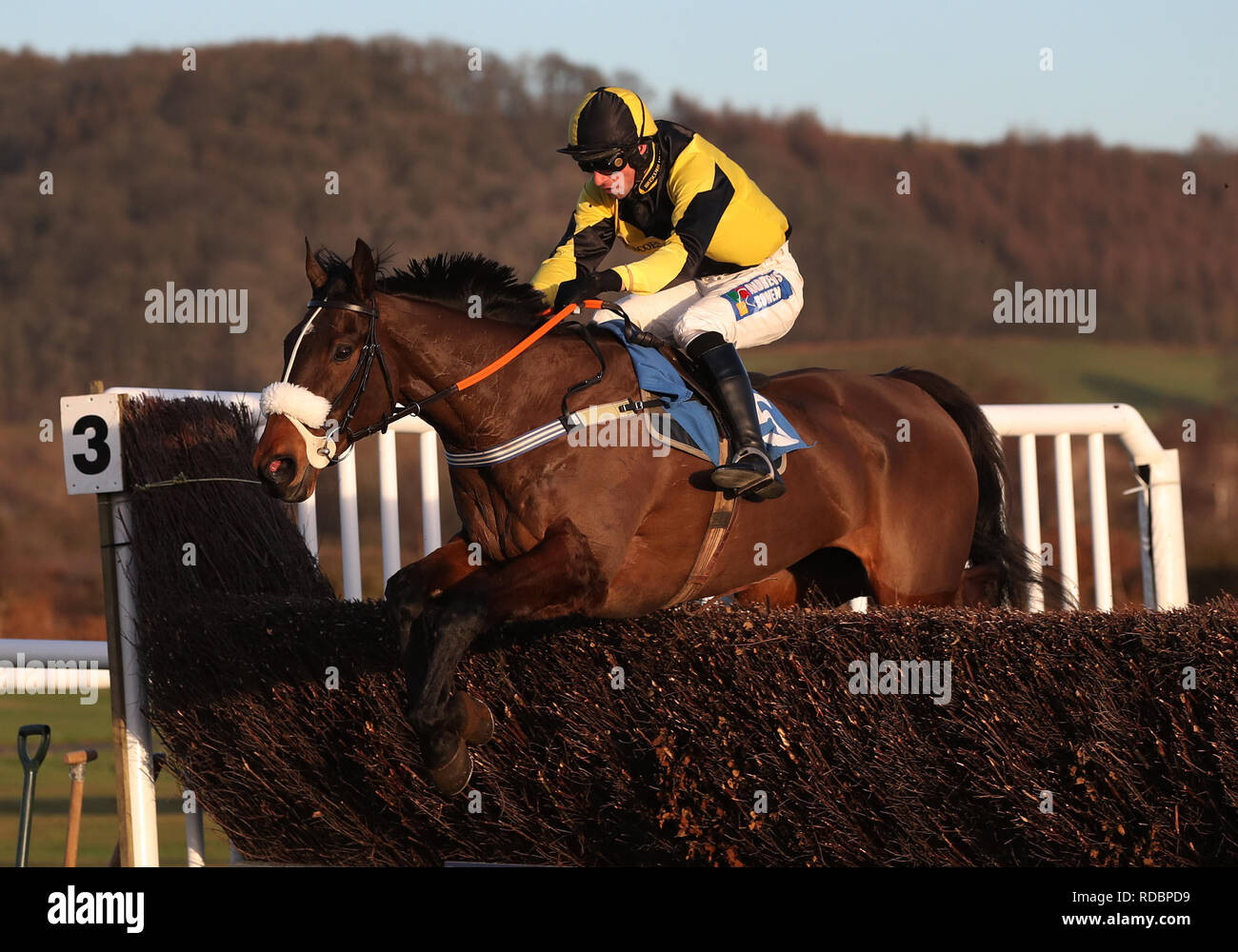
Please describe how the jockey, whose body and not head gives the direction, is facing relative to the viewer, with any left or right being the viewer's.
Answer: facing the viewer and to the left of the viewer

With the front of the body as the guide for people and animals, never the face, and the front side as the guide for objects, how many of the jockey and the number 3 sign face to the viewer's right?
0

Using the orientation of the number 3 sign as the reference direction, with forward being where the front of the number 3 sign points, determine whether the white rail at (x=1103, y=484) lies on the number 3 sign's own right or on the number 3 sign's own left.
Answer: on the number 3 sign's own left

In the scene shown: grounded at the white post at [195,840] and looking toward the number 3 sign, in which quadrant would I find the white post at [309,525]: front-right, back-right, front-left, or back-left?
back-right

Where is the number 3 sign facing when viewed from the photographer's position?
facing the viewer

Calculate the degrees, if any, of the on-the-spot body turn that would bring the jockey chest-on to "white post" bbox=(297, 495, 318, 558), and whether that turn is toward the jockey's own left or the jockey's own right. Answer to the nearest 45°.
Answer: approximately 90° to the jockey's own right
